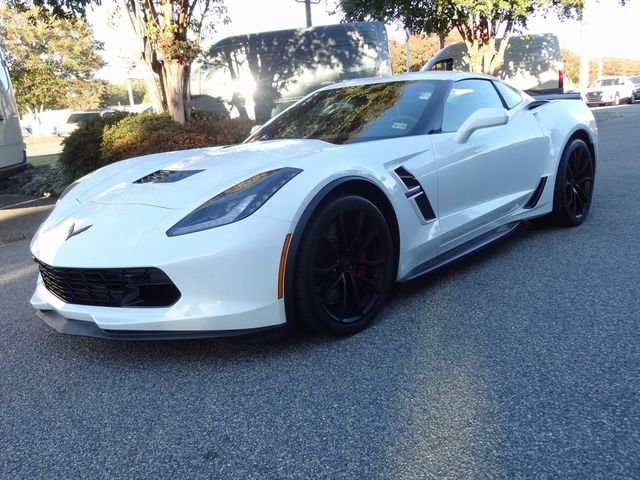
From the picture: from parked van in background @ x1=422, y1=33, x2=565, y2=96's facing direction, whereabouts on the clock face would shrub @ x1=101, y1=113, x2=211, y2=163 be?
The shrub is roughly at 10 o'clock from the parked van in background.

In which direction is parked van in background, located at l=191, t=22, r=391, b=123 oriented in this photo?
to the viewer's left

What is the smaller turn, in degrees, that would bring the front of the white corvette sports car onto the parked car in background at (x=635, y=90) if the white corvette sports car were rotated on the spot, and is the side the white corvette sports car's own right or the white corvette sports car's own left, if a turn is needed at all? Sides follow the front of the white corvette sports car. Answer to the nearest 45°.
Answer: approximately 180°

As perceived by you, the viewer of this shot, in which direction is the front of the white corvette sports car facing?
facing the viewer and to the left of the viewer

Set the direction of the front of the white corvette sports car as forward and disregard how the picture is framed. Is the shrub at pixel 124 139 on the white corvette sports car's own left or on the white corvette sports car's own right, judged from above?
on the white corvette sports car's own right

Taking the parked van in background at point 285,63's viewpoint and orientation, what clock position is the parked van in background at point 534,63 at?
the parked van in background at point 534,63 is roughly at 5 o'clock from the parked van in background at point 285,63.

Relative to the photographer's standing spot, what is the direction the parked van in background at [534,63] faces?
facing to the left of the viewer

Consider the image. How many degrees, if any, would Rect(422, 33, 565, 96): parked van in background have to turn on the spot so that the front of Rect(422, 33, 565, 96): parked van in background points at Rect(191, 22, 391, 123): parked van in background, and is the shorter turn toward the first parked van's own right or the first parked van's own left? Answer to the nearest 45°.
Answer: approximately 45° to the first parked van's own left

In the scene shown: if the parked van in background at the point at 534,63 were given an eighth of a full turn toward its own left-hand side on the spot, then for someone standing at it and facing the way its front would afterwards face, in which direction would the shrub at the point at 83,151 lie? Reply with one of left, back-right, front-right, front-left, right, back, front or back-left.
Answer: front

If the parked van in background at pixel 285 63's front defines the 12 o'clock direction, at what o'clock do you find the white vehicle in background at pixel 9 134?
The white vehicle in background is roughly at 10 o'clock from the parked van in background.
